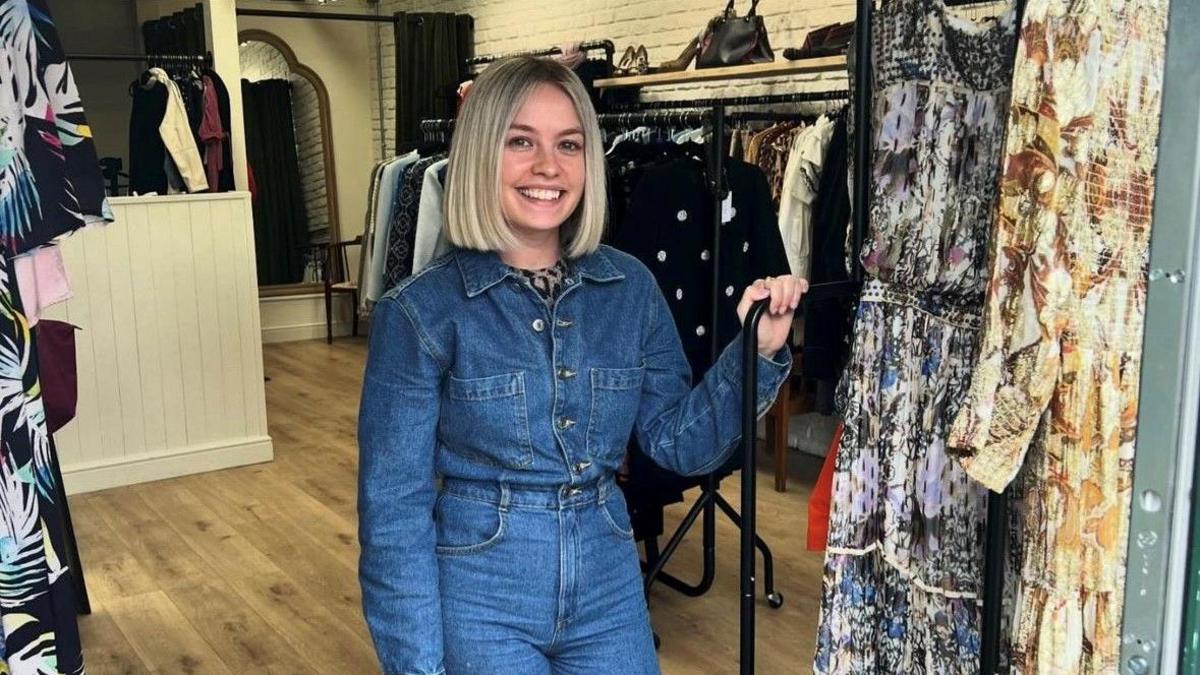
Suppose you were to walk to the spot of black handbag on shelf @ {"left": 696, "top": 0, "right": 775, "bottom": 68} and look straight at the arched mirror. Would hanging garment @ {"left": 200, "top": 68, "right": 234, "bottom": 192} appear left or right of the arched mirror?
left

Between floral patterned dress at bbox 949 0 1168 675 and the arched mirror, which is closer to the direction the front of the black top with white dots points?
the floral patterned dress

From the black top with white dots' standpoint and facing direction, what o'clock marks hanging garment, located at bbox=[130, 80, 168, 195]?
The hanging garment is roughly at 4 o'clock from the black top with white dots.

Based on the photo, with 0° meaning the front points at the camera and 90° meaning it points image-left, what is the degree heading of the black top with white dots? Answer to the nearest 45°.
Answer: approximately 0°

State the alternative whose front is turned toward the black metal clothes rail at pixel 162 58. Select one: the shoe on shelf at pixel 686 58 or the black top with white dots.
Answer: the shoe on shelf

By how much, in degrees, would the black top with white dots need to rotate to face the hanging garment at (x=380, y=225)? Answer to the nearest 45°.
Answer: approximately 135° to its right

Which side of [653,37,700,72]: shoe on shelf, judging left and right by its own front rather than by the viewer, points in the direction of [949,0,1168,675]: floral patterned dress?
left

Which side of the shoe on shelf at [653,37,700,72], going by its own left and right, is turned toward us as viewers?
left

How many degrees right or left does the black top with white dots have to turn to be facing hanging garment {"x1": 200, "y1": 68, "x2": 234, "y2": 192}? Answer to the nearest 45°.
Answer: approximately 135° to its right

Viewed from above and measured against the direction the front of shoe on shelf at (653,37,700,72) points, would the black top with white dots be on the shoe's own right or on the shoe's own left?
on the shoe's own left

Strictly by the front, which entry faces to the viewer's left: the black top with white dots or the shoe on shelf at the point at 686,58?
the shoe on shelf

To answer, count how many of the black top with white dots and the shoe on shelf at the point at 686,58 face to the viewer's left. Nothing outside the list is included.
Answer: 1

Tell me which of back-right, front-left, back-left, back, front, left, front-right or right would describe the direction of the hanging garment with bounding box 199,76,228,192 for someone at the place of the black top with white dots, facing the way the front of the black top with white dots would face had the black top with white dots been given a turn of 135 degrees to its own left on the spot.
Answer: left

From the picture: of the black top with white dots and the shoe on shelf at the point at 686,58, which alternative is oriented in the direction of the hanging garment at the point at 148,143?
the shoe on shelf

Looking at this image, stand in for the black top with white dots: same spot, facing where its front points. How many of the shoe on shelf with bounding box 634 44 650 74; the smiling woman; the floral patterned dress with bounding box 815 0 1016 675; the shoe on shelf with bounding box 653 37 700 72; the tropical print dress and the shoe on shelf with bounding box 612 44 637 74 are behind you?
3

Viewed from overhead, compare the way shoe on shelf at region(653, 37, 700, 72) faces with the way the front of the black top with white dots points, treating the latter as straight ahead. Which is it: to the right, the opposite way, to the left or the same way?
to the right

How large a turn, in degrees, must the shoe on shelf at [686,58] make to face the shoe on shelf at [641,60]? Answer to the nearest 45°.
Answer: approximately 45° to its right

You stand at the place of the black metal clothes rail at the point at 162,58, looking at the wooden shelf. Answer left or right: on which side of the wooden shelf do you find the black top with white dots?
right
